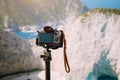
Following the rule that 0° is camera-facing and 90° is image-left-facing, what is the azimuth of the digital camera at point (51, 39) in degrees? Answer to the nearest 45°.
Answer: approximately 180°
